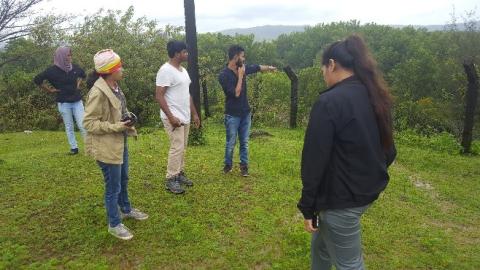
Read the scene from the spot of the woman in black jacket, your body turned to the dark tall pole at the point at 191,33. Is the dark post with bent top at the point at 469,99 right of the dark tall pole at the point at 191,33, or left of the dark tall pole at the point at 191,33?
right

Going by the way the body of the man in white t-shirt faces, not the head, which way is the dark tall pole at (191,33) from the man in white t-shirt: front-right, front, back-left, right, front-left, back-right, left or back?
back-left

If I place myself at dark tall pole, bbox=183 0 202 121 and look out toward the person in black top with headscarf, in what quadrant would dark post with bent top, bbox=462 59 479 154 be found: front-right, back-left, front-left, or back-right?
back-left

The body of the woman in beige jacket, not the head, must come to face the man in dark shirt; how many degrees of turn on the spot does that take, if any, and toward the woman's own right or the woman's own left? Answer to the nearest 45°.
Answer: approximately 45° to the woman's own left

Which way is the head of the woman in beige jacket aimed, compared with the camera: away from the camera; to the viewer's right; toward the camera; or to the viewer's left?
to the viewer's right

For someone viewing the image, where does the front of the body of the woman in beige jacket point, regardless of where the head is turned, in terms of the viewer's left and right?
facing to the right of the viewer

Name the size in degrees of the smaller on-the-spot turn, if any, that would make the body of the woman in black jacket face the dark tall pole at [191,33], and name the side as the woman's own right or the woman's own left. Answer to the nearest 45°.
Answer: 0° — they already face it

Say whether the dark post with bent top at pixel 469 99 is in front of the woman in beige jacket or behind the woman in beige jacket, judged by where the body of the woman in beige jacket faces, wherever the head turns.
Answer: in front

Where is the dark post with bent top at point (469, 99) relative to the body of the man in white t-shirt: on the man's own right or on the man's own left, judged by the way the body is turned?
on the man's own left

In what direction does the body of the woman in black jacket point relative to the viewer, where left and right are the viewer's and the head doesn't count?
facing away from the viewer and to the left of the viewer

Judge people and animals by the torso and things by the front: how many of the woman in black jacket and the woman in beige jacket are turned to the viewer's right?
1

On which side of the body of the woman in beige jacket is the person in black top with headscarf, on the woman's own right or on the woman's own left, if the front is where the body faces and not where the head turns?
on the woman's own left

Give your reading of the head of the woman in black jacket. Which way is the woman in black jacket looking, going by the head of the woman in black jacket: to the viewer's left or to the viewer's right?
to the viewer's left
